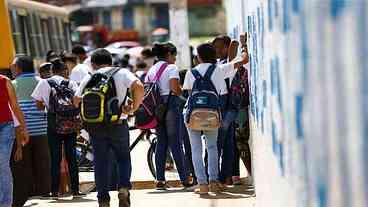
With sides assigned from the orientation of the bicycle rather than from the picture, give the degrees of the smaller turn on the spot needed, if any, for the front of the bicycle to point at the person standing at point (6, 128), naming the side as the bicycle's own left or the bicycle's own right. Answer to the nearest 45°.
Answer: approximately 90° to the bicycle's own right

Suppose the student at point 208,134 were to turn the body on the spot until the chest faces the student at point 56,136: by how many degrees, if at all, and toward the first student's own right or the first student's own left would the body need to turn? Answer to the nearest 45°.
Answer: approximately 90° to the first student's own left

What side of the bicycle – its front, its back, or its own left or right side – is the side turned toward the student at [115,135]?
right

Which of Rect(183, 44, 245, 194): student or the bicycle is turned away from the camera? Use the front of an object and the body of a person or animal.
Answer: the student

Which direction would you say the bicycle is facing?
to the viewer's right

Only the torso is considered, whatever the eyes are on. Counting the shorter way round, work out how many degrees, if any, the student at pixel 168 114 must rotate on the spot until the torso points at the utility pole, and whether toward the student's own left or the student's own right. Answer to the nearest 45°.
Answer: approximately 45° to the student's own left

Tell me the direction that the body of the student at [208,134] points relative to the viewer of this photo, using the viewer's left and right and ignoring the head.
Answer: facing away from the viewer

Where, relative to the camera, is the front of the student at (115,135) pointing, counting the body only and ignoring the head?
away from the camera

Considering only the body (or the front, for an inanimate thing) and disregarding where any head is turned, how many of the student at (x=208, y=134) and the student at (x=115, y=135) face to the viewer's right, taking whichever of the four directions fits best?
0

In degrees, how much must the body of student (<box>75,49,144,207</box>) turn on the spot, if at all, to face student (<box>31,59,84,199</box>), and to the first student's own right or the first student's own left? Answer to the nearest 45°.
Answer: approximately 45° to the first student's own left

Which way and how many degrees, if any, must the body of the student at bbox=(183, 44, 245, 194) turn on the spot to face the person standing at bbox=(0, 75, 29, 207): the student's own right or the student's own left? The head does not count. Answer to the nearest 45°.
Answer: approximately 135° to the student's own left

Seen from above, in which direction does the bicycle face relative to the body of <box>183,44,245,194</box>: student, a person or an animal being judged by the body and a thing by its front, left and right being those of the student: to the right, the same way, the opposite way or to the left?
to the right

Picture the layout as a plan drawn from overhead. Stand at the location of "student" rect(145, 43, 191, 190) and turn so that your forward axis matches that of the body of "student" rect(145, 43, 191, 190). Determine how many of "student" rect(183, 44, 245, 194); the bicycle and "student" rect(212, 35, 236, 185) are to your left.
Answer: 1

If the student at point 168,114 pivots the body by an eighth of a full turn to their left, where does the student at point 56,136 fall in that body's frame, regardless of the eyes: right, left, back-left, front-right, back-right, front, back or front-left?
left

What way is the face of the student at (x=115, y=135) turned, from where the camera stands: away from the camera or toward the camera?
away from the camera
